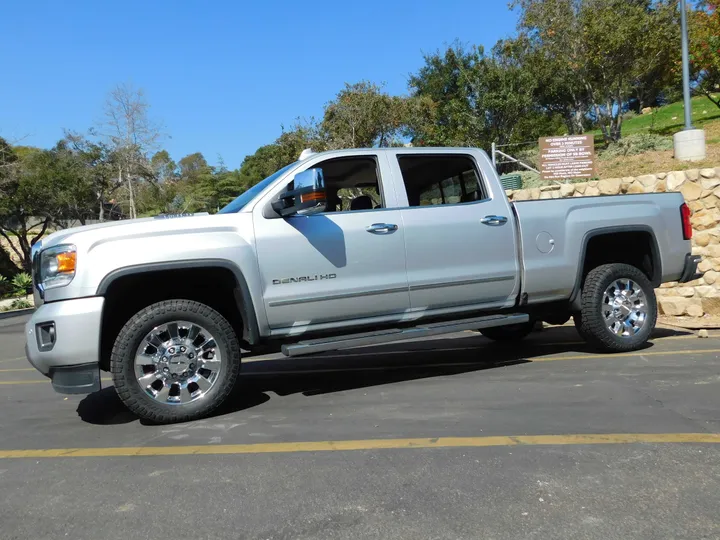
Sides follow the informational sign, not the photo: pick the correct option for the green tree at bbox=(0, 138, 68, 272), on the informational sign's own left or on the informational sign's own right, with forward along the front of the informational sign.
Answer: on the informational sign's own right

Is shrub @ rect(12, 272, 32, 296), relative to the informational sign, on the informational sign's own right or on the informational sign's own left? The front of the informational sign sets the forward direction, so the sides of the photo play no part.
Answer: on the informational sign's own right

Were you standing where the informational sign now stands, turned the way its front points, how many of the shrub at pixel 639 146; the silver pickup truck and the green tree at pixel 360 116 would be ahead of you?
1

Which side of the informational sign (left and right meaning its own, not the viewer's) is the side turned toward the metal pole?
left

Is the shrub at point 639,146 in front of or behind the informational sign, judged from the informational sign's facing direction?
behind

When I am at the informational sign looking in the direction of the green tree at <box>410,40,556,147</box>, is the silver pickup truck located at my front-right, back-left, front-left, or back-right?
back-left

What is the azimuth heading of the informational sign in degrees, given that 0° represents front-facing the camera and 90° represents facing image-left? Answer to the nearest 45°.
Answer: approximately 0°

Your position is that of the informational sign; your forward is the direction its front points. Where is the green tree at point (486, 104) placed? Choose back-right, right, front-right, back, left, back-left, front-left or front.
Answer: back
